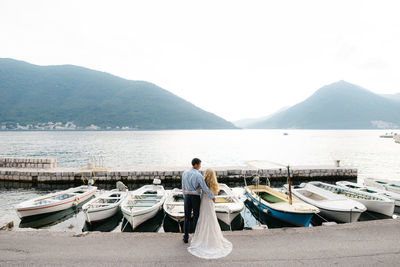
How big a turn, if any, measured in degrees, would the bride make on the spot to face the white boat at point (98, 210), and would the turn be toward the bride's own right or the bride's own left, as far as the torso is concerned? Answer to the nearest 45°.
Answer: approximately 45° to the bride's own left

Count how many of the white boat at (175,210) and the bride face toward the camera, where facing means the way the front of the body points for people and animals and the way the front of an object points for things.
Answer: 1

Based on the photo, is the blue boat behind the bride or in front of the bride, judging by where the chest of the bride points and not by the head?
in front

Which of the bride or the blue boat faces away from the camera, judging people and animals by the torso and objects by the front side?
the bride

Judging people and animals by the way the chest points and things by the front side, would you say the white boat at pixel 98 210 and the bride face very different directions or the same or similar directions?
very different directions

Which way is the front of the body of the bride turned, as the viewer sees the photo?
away from the camera

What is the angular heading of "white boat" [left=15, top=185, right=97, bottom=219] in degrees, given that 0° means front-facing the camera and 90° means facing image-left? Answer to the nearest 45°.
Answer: approximately 45°

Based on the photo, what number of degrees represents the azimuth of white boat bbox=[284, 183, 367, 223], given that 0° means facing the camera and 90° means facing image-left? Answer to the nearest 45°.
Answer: approximately 315°
